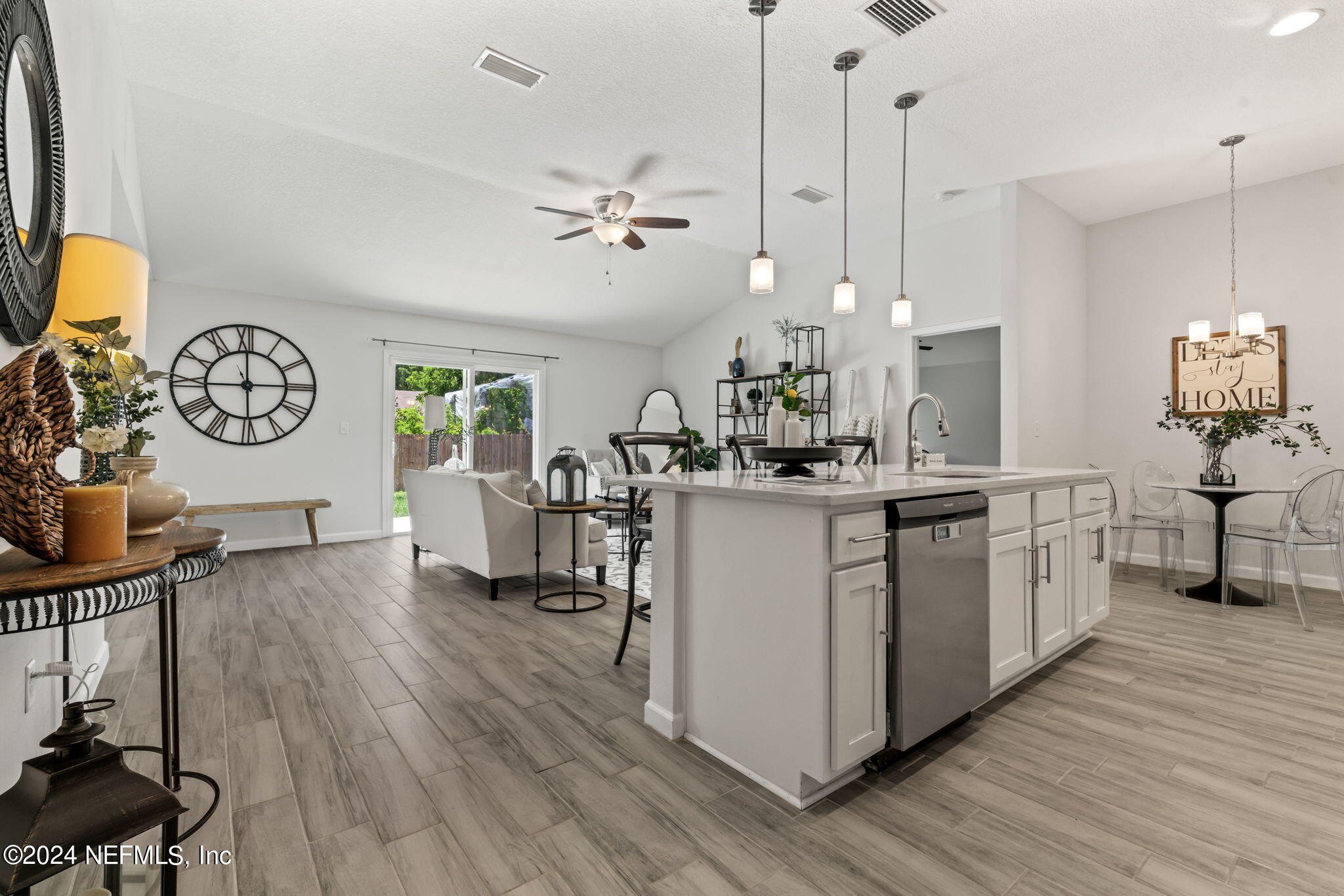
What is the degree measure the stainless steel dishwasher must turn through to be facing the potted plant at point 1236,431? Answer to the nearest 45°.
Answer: approximately 90° to its left

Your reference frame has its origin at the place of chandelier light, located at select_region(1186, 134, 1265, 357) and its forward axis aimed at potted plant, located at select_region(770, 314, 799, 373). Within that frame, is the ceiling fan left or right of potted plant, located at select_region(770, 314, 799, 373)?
left

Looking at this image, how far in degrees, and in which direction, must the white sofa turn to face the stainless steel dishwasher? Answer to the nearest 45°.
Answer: approximately 90° to its right

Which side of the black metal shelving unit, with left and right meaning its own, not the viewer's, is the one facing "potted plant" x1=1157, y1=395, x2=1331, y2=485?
left

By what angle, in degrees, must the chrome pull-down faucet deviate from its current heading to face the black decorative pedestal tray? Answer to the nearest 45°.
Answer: approximately 135° to its right

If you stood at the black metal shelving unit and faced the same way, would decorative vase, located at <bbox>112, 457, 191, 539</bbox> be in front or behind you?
in front

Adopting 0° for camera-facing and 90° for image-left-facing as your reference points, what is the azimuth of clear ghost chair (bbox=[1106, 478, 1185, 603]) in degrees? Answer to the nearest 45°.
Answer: approximately 270°

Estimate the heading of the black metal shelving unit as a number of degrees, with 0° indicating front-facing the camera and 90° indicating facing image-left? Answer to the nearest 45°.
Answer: approximately 45°

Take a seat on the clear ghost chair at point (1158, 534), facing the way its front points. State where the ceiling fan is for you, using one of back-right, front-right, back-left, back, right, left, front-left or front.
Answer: back-right

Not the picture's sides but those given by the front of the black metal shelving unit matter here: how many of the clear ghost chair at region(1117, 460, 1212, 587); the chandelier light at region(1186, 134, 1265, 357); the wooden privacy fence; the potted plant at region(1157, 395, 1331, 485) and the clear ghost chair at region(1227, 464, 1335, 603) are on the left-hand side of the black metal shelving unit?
4

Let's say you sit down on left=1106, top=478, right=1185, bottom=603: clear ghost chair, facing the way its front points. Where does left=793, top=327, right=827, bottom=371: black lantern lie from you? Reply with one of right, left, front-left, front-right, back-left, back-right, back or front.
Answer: back

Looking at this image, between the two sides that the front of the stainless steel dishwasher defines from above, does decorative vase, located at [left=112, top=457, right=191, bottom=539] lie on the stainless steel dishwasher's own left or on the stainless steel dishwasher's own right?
on the stainless steel dishwasher's own right
